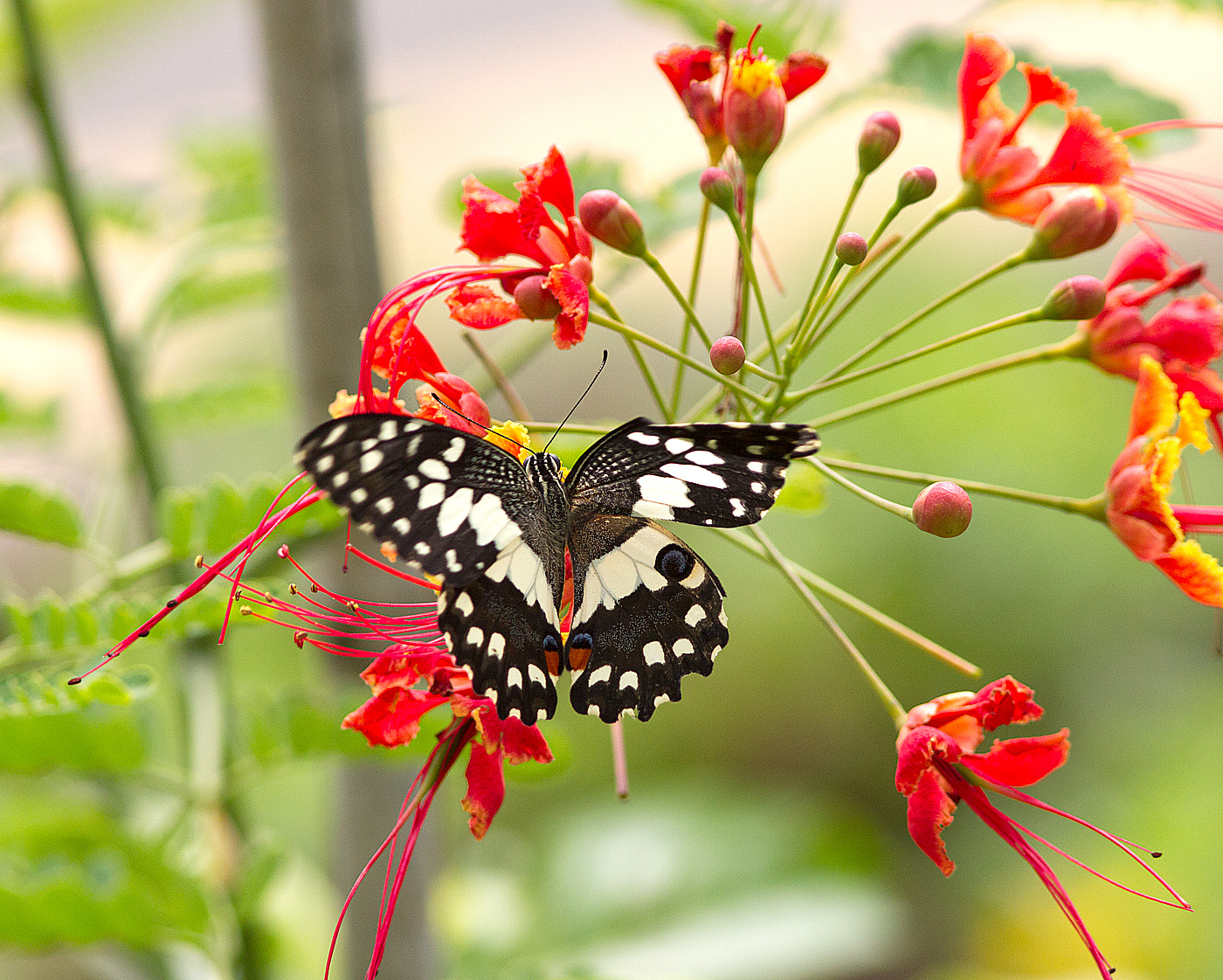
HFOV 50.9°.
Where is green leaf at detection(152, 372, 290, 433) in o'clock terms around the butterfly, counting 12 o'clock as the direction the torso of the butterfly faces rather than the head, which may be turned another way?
The green leaf is roughly at 11 o'clock from the butterfly.

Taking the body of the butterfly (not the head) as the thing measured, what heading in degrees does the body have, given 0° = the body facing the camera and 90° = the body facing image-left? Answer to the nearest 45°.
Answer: approximately 180°
